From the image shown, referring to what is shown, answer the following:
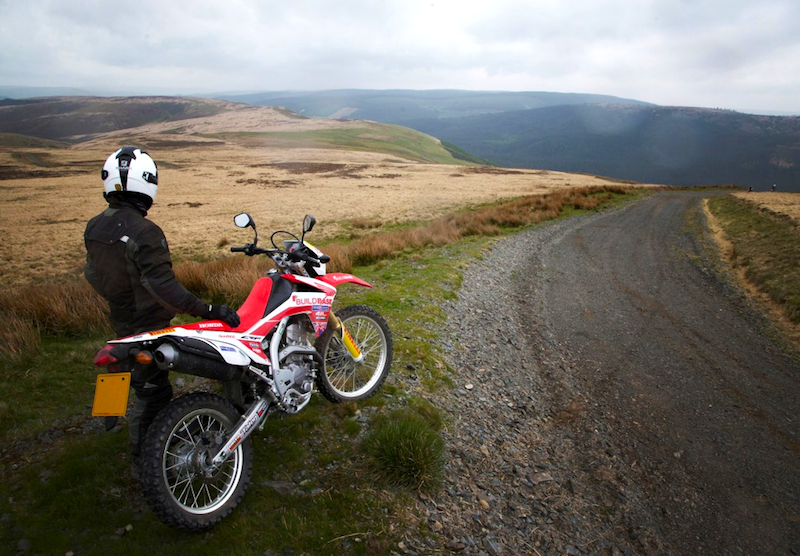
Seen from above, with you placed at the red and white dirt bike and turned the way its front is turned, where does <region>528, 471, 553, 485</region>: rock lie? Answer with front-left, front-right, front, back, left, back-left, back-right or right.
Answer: front-right

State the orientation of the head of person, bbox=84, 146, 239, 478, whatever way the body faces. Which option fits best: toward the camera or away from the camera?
away from the camera

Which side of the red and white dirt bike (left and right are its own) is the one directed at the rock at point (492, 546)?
right

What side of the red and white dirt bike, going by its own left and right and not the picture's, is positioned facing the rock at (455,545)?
right

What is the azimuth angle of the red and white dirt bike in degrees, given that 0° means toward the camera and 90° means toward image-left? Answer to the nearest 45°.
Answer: approximately 225°
